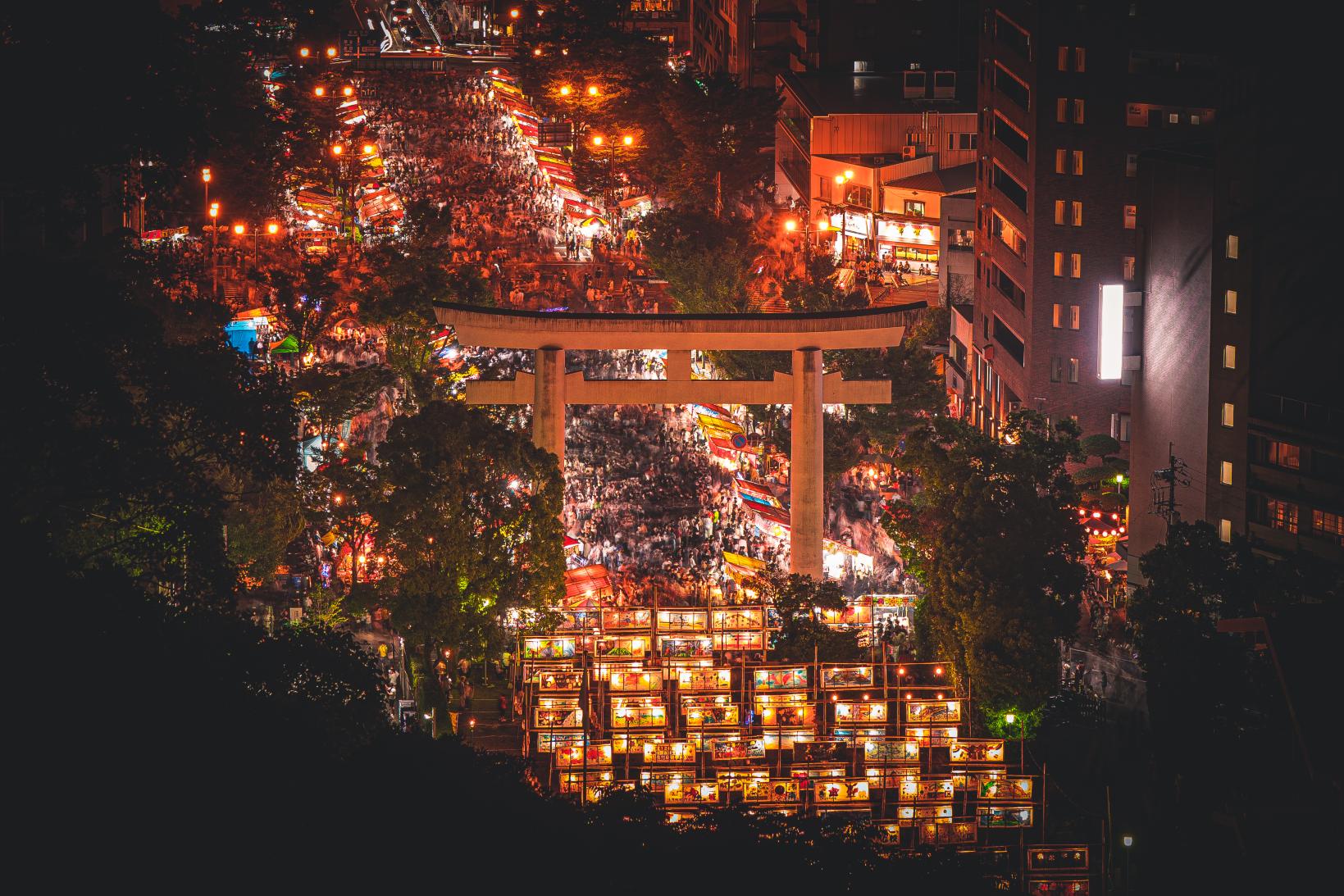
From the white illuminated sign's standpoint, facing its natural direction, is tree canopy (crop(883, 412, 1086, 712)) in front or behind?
in front

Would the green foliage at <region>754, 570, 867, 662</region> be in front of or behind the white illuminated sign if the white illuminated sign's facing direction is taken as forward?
in front

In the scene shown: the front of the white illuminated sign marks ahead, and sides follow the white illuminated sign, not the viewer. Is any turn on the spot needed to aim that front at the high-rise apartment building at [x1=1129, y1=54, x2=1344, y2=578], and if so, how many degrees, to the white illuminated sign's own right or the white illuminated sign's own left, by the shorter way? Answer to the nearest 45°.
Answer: approximately 45° to the white illuminated sign's own left

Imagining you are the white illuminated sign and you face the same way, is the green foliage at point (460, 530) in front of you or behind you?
in front

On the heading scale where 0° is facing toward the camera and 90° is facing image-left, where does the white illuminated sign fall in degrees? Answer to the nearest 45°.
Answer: approximately 0°

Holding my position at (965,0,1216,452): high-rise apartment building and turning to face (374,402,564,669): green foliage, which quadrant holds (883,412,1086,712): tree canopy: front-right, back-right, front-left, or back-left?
front-left

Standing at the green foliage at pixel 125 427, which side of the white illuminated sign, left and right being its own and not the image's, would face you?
front
